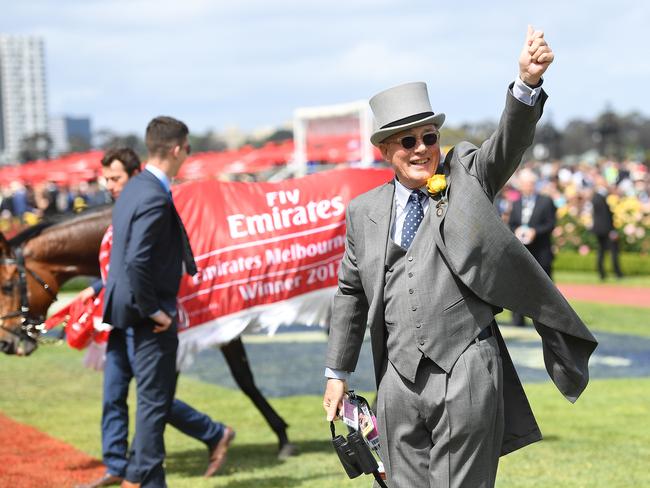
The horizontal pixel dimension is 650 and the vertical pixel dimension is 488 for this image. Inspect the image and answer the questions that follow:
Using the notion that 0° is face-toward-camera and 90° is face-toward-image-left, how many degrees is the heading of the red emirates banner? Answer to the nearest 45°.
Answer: approximately 0°

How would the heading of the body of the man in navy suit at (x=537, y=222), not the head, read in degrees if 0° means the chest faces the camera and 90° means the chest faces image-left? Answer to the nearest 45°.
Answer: approximately 45°

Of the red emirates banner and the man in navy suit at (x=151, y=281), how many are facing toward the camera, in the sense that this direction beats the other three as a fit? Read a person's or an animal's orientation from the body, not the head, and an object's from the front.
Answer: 1

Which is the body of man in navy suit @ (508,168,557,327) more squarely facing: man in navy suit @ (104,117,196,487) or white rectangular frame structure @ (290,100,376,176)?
the man in navy suit

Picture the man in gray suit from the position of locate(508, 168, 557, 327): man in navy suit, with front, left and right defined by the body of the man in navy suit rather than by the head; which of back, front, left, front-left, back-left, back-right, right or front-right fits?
front-left

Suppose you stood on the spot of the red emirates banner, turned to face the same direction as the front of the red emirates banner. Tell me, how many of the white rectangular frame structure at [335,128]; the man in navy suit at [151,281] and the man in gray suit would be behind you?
1

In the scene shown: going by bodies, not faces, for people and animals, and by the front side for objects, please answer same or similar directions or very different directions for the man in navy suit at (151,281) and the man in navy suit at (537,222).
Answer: very different directions
